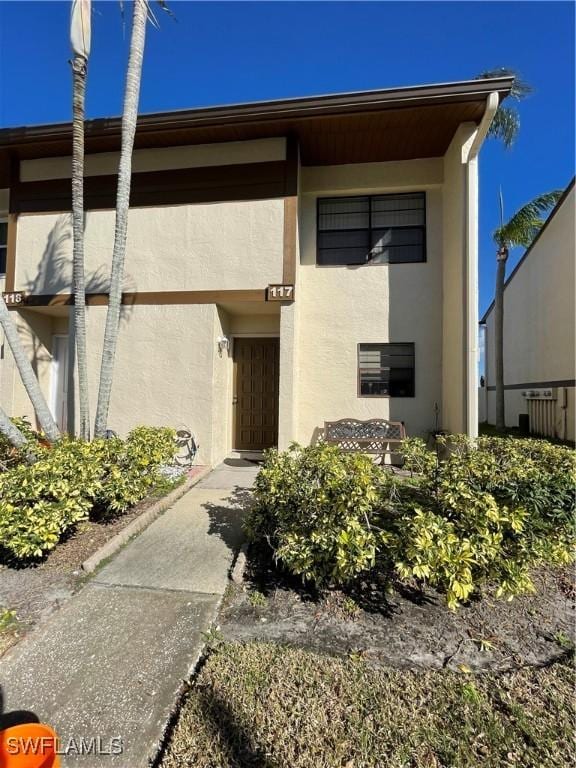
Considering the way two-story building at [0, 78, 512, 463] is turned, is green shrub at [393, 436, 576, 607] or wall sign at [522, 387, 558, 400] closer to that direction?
the green shrub

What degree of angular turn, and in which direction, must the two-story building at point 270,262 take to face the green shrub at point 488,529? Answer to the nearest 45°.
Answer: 0° — it already faces it

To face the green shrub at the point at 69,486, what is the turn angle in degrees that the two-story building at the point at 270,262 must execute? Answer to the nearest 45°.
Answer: approximately 45° to its right

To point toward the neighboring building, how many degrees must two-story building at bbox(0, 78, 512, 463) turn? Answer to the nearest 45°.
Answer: approximately 90° to its left

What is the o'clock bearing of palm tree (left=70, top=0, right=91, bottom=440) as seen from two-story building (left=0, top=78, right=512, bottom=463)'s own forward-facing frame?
The palm tree is roughly at 2 o'clock from the two-story building.

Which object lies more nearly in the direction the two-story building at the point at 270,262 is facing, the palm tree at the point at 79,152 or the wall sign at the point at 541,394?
the palm tree

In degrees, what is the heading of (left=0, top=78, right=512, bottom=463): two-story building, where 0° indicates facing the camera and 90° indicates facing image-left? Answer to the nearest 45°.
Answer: approximately 0°

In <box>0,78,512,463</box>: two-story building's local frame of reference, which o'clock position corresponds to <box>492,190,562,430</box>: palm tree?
The palm tree is roughly at 8 o'clock from the two-story building.

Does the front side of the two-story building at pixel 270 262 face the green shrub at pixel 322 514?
yes
